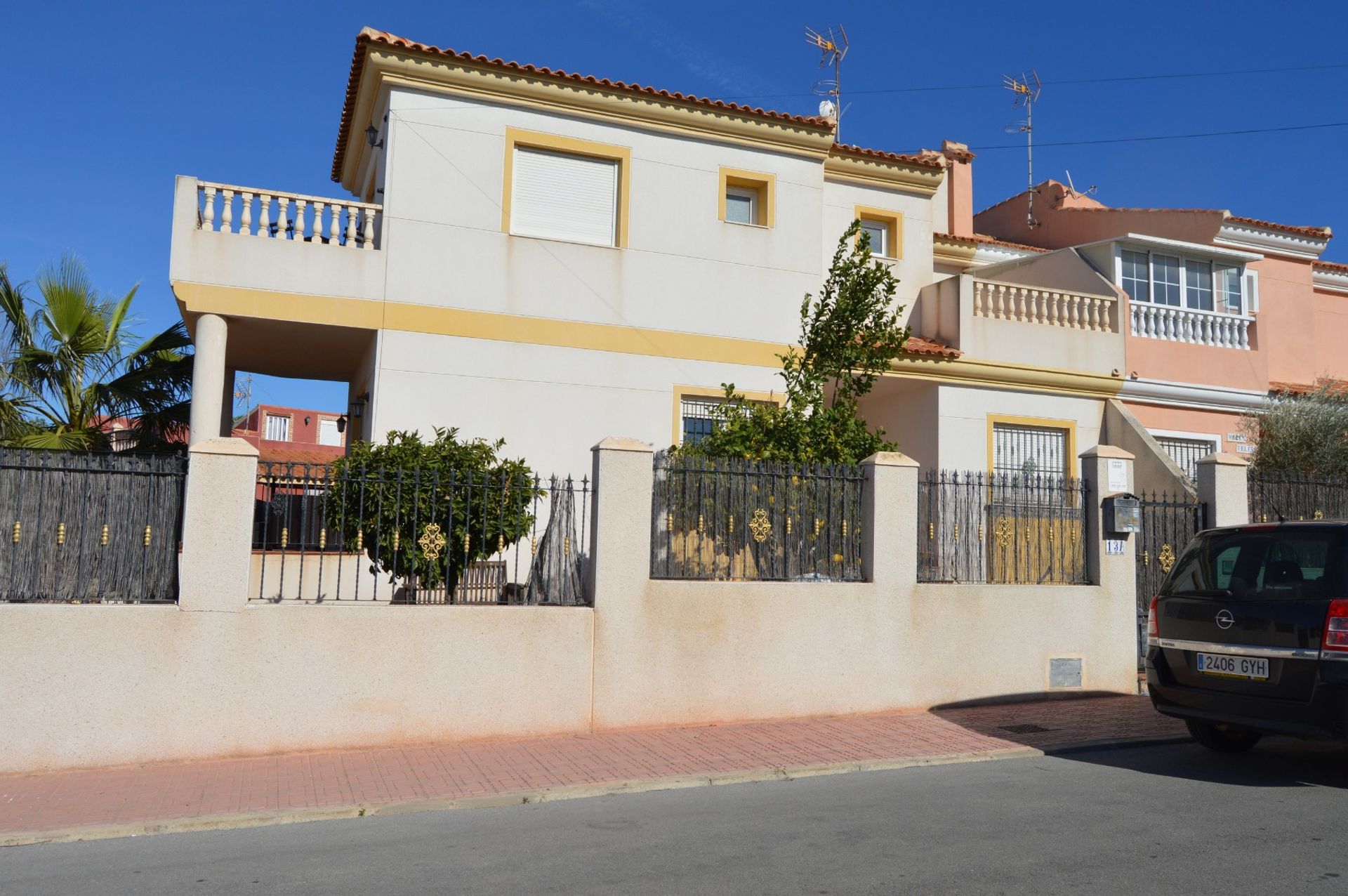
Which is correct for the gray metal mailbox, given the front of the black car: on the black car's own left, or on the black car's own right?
on the black car's own left

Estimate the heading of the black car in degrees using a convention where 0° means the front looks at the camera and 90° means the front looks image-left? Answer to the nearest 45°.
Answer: approximately 225°

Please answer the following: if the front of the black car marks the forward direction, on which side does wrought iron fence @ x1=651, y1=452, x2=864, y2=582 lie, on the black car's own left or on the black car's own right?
on the black car's own left

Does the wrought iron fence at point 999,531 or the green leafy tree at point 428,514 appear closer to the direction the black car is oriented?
the wrought iron fence

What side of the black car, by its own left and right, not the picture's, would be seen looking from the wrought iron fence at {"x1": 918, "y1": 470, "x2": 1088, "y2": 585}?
left

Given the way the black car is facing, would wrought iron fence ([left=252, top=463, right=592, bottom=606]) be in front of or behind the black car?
behind

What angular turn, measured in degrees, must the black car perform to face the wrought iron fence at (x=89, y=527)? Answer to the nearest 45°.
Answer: approximately 180°

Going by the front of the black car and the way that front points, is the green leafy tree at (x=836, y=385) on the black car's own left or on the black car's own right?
on the black car's own left
